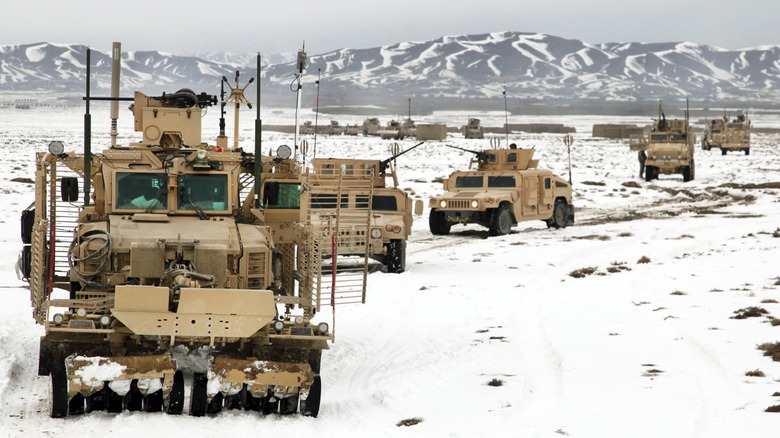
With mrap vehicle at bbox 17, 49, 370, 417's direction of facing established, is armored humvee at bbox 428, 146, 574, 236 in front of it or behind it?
behind

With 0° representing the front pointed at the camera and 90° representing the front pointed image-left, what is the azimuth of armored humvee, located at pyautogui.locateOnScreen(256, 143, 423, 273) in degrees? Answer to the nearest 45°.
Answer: approximately 0°

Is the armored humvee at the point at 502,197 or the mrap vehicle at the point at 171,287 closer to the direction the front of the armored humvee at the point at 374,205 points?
the mrap vehicle

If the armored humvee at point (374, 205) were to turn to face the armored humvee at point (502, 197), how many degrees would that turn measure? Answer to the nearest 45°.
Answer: approximately 135° to its left

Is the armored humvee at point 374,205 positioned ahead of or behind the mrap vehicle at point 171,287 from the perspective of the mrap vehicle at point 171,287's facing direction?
behind

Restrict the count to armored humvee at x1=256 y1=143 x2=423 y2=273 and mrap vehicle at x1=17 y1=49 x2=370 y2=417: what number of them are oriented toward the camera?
2
